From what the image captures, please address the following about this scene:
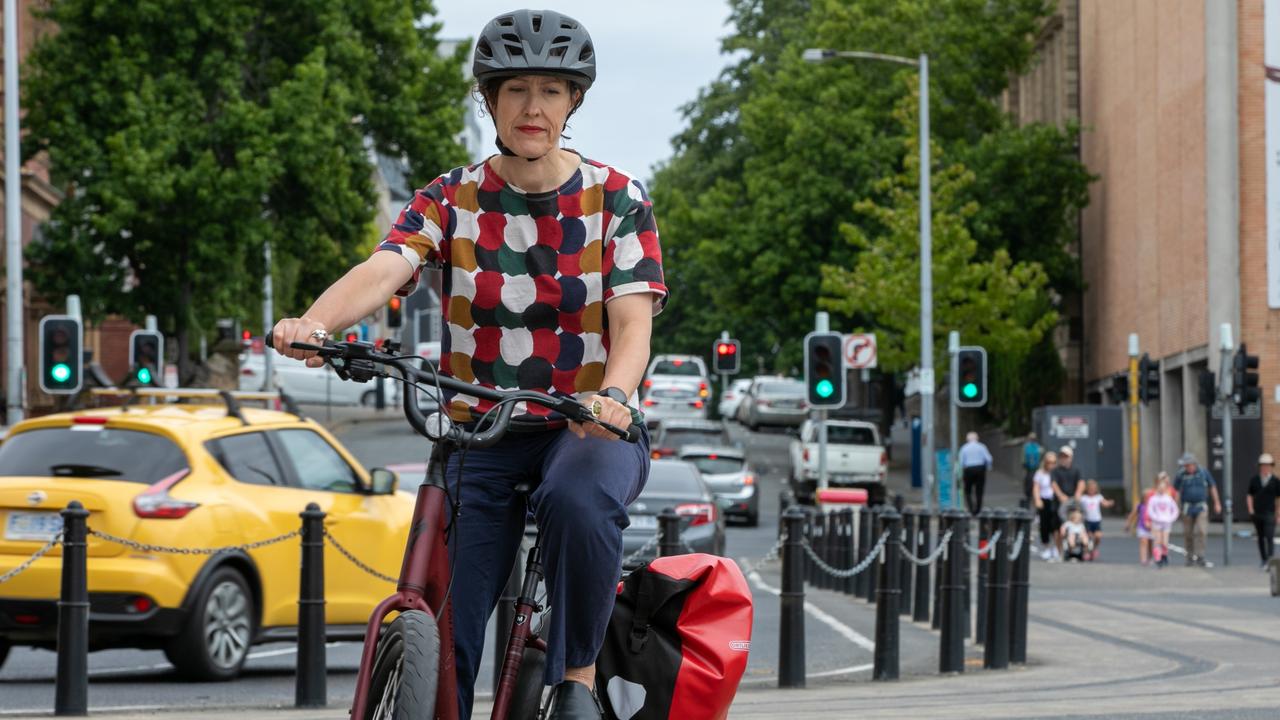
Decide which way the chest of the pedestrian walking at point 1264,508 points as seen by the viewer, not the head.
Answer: toward the camera

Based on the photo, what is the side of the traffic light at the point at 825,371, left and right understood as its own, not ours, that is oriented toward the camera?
front

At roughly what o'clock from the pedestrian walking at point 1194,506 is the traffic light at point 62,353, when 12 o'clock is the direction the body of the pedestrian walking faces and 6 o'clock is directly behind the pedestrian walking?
The traffic light is roughly at 2 o'clock from the pedestrian walking.

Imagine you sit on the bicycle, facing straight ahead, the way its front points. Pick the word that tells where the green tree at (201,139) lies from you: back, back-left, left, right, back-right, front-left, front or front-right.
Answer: back-right

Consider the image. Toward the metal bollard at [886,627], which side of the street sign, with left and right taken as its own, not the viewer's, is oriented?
front

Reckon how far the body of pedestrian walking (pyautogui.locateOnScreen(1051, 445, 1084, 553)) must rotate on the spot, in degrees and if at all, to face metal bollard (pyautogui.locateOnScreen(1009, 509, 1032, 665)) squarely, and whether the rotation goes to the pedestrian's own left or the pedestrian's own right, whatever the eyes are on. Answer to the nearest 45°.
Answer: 0° — they already face it

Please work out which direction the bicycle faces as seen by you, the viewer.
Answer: facing the viewer and to the left of the viewer

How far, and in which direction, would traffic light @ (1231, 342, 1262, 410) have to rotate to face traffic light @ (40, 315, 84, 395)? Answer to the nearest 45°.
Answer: approximately 135° to its right

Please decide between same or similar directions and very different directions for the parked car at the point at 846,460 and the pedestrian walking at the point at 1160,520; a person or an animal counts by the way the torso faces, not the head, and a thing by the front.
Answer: very different directions
